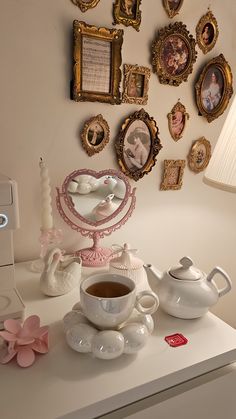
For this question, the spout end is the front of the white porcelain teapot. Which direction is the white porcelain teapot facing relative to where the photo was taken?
to the viewer's left

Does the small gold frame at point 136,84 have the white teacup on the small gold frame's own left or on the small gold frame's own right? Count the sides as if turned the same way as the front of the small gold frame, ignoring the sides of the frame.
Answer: on the small gold frame's own right

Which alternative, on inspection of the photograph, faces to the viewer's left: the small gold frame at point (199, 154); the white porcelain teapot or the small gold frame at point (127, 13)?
the white porcelain teapot

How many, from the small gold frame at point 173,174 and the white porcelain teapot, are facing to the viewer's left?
1

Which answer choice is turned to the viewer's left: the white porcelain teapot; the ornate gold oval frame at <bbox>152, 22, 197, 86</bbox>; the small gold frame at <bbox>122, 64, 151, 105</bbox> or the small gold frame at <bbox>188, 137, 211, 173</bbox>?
the white porcelain teapot

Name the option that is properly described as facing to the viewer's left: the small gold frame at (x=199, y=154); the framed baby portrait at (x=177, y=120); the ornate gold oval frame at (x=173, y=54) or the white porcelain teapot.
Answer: the white porcelain teapot

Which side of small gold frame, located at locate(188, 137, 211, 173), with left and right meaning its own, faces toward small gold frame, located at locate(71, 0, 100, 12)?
right
